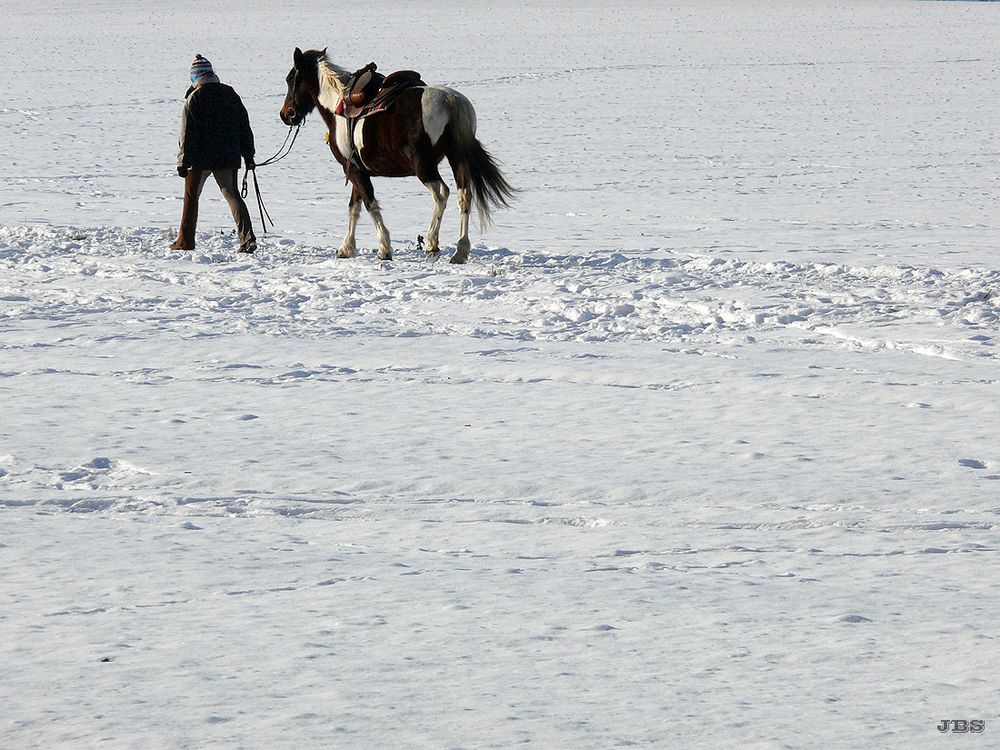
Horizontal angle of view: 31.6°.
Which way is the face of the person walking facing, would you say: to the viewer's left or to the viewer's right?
to the viewer's left

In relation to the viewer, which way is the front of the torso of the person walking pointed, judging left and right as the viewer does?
facing away from the viewer and to the left of the viewer
